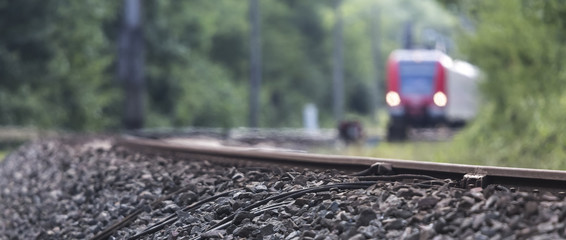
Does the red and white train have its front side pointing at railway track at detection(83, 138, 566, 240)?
yes

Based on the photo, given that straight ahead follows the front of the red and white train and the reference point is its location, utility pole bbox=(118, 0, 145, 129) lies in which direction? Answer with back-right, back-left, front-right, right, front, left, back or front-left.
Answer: front-right

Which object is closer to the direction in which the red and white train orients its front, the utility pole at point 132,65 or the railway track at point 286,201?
the railway track

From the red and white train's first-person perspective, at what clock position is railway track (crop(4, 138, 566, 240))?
The railway track is roughly at 12 o'clock from the red and white train.

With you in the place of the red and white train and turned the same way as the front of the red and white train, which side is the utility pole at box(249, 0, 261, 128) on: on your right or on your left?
on your right

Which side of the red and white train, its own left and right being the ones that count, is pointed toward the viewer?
front

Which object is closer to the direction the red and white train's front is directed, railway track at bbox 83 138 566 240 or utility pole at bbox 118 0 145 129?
the railway track
